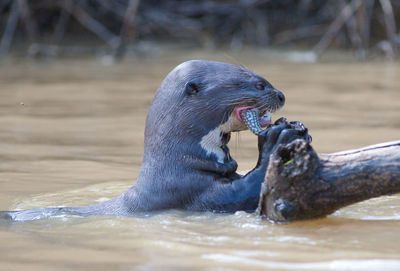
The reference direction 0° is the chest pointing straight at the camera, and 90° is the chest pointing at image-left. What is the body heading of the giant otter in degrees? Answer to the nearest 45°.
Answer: approximately 270°

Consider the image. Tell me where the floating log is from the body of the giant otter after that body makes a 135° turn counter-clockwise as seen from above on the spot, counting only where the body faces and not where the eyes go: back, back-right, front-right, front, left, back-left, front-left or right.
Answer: back
